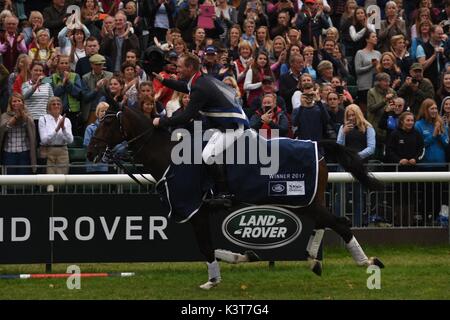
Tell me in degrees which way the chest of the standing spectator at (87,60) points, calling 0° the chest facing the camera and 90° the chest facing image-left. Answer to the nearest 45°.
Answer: approximately 0°

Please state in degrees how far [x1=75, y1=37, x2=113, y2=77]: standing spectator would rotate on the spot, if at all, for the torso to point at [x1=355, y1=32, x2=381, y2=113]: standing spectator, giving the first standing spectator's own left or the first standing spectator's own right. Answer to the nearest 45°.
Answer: approximately 90° to the first standing spectator's own left

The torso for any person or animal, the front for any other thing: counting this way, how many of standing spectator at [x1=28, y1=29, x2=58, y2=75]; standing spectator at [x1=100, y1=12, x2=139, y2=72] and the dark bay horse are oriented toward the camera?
2

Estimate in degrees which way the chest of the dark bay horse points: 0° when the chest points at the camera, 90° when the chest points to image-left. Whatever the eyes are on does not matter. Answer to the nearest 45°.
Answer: approximately 90°

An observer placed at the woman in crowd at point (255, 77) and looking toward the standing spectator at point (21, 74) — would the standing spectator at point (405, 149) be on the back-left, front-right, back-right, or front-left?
back-left

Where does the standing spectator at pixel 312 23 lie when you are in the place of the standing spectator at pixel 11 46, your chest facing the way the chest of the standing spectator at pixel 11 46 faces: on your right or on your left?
on your left
